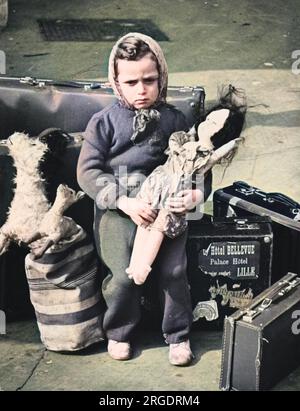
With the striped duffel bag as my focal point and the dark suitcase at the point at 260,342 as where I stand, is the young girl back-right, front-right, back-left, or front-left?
front-right

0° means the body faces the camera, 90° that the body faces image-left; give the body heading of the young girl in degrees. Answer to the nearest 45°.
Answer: approximately 0°

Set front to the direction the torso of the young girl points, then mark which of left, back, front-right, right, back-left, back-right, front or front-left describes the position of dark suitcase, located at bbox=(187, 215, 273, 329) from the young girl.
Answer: left

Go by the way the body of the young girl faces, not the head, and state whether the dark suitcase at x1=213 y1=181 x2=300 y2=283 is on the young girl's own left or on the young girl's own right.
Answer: on the young girl's own left

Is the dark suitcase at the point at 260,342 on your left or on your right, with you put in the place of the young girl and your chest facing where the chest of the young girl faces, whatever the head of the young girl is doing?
on your left
